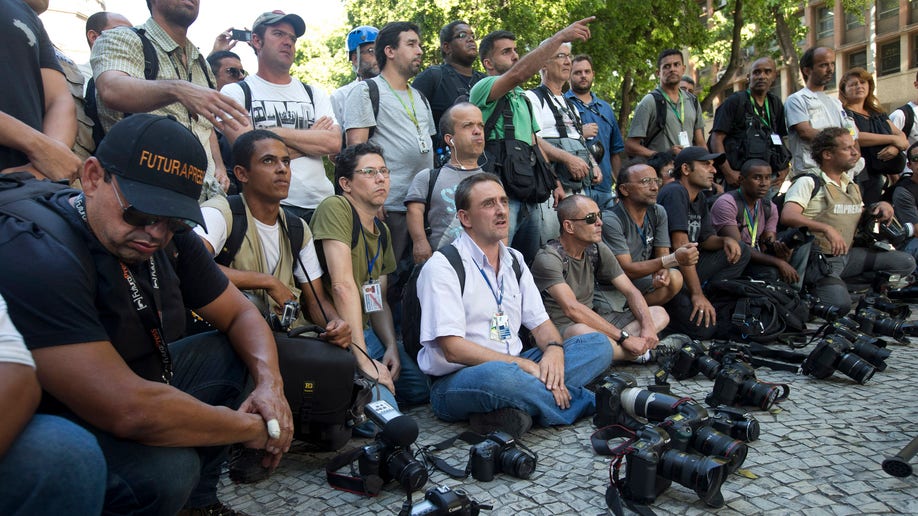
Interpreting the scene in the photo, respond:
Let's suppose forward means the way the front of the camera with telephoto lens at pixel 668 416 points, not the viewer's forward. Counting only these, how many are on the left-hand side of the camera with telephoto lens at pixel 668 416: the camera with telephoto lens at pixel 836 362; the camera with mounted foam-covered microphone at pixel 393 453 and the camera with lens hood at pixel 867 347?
2

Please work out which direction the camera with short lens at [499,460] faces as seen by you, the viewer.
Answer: facing the viewer and to the right of the viewer

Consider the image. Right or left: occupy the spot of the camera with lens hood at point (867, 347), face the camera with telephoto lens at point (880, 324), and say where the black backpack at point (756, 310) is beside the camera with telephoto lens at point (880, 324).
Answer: left

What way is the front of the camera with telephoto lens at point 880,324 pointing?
to the viewer's right

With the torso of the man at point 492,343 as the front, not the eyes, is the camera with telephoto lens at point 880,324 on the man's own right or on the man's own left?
on the man's own left

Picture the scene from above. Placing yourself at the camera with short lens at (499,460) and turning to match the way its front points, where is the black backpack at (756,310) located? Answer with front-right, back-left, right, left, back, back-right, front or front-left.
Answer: left

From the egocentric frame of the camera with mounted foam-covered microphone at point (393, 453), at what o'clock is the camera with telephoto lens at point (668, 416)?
the camera with telephoto lens at point (668, 416) is roughly at 10 o'clock from the camera with mounted foam-covered microphone at point (393, 453).

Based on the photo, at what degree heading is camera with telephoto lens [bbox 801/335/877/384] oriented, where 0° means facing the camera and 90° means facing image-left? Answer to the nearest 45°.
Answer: approximately 315°

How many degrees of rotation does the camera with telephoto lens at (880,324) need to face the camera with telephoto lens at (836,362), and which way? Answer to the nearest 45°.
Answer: approximately 90° to its right

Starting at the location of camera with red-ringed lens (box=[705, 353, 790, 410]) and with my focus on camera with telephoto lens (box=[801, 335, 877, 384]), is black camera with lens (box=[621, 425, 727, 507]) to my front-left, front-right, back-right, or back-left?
back-right
